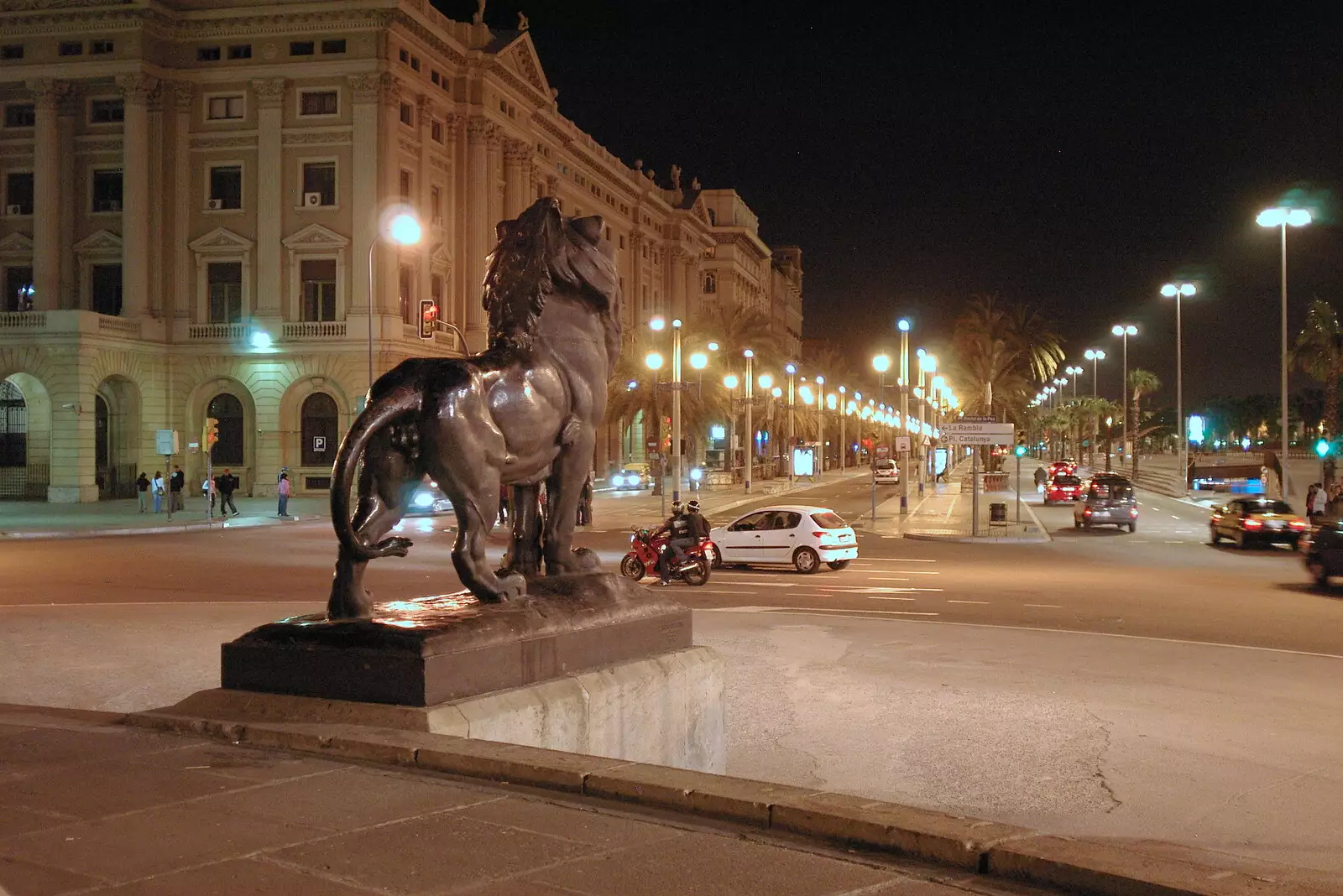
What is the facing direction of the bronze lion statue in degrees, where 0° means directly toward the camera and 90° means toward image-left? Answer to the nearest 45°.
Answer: approximately 225°

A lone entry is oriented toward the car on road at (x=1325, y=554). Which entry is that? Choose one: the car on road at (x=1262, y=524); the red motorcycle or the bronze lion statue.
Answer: the bronze lion statue

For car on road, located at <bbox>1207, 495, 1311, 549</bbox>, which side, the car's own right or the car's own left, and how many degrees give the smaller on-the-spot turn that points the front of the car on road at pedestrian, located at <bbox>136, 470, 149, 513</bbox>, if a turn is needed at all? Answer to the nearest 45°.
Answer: approximately 45° to the car's own left

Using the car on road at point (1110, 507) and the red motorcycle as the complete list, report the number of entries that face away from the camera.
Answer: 1

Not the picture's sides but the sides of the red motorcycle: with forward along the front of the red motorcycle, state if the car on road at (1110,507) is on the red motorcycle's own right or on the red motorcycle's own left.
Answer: on the red motorcycle's own right

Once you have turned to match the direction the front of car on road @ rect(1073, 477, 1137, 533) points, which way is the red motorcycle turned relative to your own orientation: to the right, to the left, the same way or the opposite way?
to the left

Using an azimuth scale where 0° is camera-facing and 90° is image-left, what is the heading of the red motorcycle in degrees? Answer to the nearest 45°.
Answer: approximately 90°

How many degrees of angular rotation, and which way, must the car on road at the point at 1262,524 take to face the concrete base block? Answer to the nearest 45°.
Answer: approximately 135° to its left

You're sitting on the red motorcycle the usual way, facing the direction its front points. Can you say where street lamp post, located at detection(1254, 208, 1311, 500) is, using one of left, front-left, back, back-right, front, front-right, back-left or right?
back-right

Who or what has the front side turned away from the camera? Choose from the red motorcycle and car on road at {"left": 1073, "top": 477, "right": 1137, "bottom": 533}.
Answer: the car on road

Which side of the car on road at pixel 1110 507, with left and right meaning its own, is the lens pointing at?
back

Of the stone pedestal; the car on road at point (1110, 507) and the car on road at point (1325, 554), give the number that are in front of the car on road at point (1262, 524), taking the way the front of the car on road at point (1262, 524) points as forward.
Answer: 1

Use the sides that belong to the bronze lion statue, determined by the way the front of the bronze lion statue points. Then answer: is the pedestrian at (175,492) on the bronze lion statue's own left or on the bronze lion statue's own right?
on the bronze lion statue's own left
